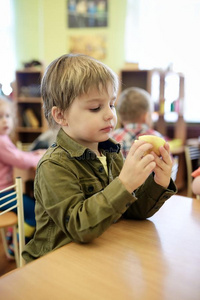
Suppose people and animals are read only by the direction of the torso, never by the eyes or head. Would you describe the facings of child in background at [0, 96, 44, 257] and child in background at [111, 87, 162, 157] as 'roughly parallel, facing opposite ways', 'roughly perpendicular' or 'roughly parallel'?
roughly perpendicular

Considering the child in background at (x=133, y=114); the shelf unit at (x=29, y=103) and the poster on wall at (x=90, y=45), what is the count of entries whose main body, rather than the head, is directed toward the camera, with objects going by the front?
2

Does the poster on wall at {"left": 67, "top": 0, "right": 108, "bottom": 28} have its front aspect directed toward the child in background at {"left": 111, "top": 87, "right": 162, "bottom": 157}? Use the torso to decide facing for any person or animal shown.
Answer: yes

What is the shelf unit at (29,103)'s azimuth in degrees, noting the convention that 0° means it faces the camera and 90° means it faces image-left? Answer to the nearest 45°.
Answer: approximately 0°

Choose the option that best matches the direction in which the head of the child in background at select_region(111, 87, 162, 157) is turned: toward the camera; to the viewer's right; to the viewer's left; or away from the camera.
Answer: away from the camera

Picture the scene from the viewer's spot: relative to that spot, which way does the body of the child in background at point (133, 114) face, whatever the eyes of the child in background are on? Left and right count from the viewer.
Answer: facing away from the viewer and to the right of the viewer

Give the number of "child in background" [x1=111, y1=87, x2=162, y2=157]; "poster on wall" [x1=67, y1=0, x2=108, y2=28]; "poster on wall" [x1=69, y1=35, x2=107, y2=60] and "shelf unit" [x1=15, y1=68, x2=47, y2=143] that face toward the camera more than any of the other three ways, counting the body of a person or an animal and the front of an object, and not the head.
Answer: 3

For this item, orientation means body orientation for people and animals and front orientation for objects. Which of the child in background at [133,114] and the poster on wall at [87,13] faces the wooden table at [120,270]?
the poster on wall

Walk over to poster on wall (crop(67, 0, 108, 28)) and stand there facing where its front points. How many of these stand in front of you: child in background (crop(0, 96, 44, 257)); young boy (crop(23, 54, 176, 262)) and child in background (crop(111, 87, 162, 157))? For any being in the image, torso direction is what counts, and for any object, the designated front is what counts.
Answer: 3
